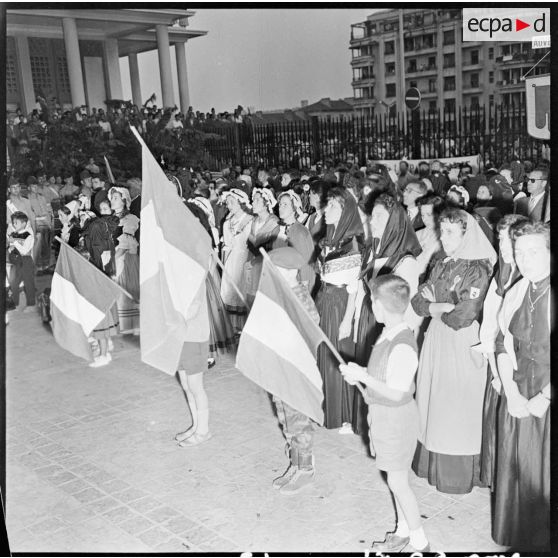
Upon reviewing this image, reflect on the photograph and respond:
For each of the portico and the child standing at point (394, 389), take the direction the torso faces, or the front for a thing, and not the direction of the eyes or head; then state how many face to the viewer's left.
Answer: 1

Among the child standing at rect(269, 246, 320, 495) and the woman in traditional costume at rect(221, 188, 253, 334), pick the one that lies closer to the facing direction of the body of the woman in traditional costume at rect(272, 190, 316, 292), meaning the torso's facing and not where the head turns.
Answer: the child standing

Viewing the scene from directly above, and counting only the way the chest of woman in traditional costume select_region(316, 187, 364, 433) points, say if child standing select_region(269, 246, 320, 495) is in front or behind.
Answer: in front

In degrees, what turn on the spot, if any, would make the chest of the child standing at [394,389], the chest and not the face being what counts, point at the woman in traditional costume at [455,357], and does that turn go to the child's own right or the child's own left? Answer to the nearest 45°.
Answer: approximately 135° to the child's own right

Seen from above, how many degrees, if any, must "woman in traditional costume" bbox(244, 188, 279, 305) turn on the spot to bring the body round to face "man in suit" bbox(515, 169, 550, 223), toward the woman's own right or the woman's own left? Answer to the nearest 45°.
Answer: approximately 135° to the woman's own left

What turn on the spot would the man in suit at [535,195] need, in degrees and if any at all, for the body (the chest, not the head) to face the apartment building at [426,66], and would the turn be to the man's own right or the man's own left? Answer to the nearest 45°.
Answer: approximately 135° to the man's own right

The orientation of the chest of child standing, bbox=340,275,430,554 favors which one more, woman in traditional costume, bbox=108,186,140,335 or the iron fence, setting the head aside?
the woman in traditional costume

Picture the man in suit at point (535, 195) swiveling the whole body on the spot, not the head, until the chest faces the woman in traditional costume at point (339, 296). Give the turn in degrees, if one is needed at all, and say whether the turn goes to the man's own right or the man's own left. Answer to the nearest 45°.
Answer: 0° — they already face them

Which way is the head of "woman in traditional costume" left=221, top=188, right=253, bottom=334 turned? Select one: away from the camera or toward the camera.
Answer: toward the camera

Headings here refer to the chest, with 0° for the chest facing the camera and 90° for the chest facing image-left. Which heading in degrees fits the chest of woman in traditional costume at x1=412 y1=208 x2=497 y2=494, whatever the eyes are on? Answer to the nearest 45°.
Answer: approximately 45°

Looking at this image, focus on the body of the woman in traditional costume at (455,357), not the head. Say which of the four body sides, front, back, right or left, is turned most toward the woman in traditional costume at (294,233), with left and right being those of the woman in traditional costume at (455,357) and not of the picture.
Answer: right

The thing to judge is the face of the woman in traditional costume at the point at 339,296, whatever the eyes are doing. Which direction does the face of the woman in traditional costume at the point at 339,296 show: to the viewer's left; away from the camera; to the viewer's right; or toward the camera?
to the viewer's left
